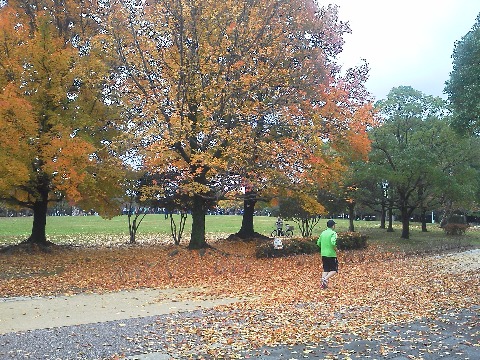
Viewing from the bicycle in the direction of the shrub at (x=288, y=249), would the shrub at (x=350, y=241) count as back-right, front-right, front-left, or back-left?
front-left

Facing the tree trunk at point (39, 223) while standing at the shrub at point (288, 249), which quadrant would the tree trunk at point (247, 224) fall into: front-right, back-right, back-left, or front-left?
front-right

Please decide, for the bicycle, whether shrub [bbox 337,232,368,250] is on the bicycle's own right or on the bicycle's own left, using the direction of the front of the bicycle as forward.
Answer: on the bicycle's own right

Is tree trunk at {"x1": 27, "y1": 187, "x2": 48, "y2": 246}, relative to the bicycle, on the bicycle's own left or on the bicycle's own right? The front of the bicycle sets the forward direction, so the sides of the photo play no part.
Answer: on the bicycle's own right

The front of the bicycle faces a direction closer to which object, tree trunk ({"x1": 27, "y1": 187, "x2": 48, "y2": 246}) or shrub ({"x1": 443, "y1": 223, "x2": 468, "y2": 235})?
the shrub

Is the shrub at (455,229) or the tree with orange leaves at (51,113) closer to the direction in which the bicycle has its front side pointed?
the shrub

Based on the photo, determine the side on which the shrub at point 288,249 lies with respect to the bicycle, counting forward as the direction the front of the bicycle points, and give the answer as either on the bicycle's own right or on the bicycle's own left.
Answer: on the bicycle's own right

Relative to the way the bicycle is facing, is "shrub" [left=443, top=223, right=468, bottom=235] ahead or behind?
ahead

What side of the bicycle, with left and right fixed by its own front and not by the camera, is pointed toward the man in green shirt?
right

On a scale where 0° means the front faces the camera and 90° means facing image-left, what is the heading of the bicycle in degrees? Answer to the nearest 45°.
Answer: approximately 270°
